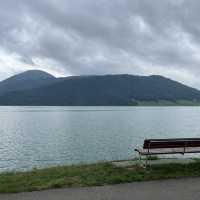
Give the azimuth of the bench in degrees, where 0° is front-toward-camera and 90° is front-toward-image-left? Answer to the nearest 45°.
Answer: approximately 135°
